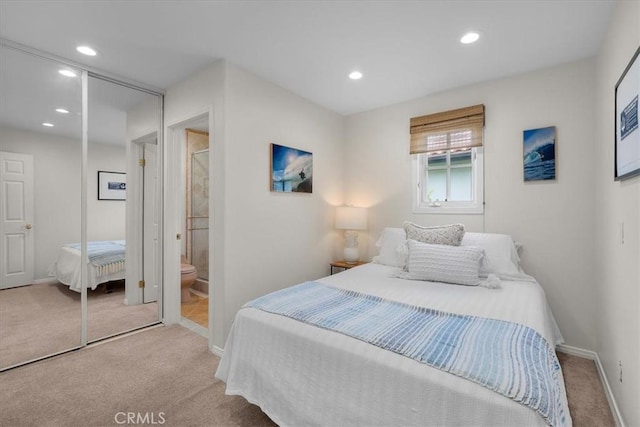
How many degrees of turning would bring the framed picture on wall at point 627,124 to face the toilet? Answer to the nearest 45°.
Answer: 0° — it already faces it

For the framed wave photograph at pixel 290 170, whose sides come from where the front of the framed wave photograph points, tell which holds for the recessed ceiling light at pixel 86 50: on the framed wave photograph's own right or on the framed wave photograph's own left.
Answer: on the framed wave photograph's own right

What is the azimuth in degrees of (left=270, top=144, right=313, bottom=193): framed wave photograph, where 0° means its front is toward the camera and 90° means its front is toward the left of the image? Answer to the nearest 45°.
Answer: approximately 315°

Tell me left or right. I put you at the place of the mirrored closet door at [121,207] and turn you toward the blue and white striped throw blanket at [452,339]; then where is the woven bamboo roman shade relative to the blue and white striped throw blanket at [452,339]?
left

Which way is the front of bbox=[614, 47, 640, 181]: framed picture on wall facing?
to the viewer's left

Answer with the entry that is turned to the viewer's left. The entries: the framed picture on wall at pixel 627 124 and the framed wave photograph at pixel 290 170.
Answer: the framed picture on wall

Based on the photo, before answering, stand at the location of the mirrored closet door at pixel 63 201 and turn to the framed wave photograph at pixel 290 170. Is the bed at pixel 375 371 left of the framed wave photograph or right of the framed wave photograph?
right

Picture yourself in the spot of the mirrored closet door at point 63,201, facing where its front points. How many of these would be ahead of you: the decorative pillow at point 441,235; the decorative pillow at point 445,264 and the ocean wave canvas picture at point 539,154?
3

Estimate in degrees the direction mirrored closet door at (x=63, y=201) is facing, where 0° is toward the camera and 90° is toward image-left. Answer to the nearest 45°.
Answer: approximately 315°

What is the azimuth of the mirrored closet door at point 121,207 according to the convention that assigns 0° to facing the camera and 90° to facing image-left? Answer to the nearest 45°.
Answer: approximately 315°
